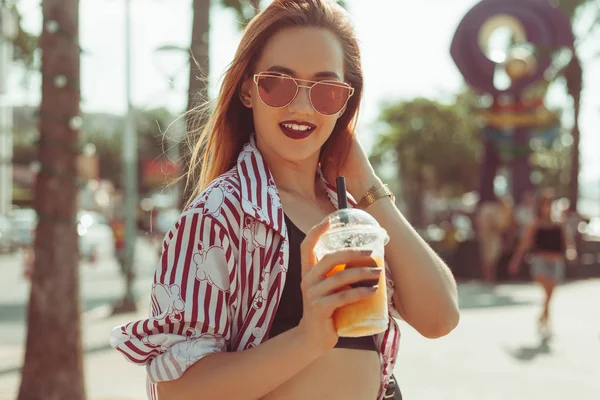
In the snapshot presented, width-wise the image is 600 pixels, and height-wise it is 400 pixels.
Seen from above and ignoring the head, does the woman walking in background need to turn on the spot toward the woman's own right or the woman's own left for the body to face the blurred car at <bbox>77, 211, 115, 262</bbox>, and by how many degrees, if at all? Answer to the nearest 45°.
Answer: approximately 135° to the woman's own right

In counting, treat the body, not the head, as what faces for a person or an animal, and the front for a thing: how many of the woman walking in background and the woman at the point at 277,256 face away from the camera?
0

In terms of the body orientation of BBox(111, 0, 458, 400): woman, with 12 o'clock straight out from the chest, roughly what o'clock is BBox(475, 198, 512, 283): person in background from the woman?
The person in background is roughly at 8 o'clock from the woman.

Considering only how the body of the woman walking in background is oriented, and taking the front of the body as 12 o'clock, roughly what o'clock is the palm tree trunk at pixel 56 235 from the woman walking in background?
The palm tree trunk is roughly at 1 o'clock from the woman walking in background.

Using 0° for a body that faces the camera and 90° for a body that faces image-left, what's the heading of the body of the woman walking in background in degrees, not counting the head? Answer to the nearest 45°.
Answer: approximately 0°

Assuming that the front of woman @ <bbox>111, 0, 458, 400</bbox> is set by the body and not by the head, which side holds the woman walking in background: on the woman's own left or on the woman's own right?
on the woman's own left

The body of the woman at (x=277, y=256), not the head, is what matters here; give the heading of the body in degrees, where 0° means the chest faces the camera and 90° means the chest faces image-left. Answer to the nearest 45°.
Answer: approximately 315°

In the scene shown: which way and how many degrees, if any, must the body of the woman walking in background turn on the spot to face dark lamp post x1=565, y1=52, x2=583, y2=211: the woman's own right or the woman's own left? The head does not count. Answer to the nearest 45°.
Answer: approximately 180°

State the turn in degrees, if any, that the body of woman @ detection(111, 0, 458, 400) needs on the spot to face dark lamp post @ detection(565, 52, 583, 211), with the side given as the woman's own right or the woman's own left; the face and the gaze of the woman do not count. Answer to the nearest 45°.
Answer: approximately 135° to the woman's own left

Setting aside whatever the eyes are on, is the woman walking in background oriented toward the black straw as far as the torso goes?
yes
